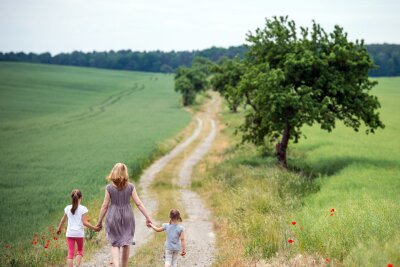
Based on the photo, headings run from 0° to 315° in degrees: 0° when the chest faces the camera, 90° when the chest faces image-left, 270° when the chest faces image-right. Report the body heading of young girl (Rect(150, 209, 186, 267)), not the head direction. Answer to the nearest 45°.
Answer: approximately 180°

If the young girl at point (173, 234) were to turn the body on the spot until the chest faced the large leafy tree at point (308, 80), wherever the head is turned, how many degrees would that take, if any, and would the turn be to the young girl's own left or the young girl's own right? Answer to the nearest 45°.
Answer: approximately 45° to the young girl's own right

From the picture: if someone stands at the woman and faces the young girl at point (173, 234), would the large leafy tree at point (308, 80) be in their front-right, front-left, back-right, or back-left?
front-left

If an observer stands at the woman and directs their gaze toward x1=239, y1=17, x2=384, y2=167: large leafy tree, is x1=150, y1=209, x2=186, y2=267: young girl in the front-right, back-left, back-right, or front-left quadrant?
front-right

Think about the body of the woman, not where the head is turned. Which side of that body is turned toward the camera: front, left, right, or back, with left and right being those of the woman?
back

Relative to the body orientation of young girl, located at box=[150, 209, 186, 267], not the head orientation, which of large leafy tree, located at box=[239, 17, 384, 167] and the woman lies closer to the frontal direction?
the large leafy tree

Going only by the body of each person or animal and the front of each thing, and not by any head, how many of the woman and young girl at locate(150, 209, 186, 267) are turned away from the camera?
2

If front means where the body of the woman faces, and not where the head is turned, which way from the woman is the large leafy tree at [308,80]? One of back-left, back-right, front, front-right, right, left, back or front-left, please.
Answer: front-right

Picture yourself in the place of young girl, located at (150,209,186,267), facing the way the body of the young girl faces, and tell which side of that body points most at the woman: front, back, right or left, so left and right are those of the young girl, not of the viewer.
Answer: left

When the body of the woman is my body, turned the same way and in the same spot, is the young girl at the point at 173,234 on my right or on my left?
on my right

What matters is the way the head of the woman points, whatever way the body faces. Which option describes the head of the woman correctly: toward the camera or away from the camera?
away from the camera
